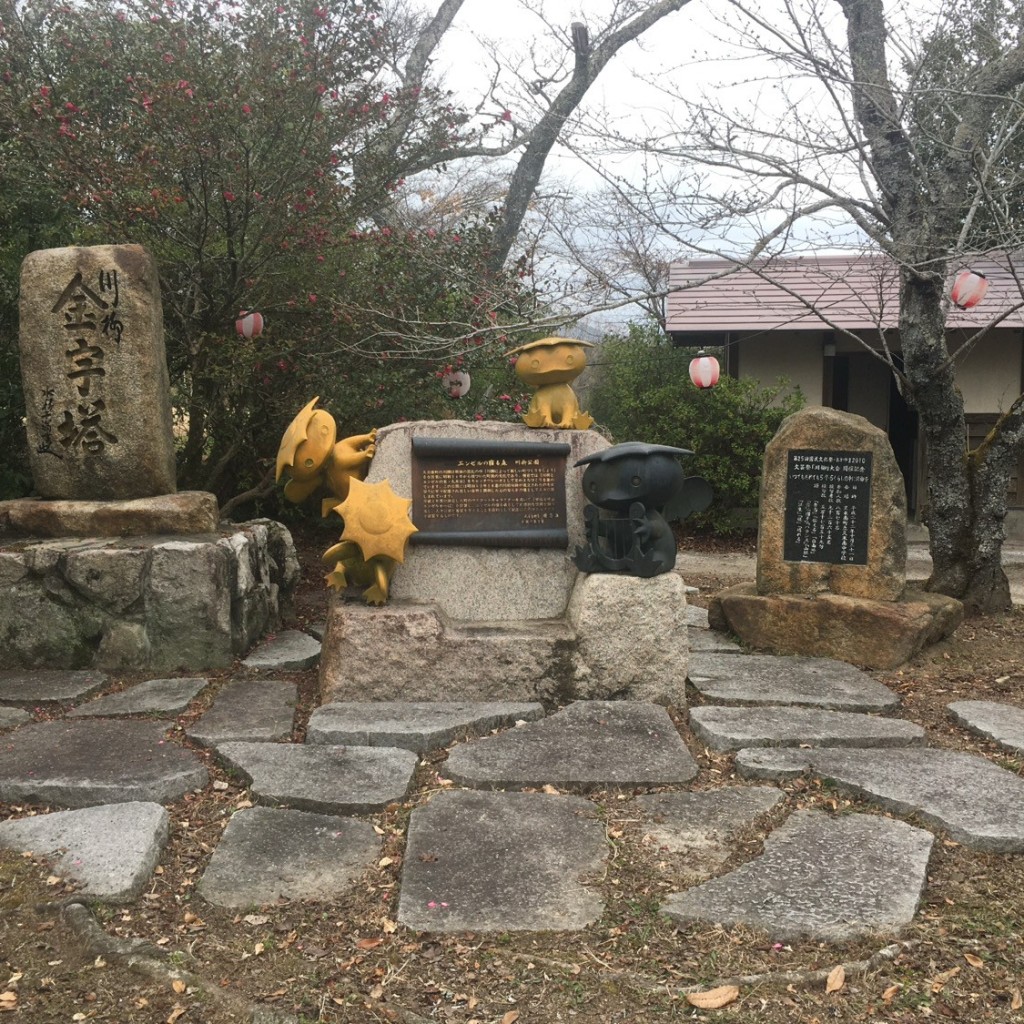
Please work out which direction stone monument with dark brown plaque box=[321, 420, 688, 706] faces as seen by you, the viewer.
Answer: facing the viewer

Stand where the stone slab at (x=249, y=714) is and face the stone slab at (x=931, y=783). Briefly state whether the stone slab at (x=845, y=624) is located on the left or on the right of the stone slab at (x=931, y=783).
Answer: left

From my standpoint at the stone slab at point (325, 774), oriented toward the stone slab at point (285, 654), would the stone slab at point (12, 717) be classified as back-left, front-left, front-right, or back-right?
front-left

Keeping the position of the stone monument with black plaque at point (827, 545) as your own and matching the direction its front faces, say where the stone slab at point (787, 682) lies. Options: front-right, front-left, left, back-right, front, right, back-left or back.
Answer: front

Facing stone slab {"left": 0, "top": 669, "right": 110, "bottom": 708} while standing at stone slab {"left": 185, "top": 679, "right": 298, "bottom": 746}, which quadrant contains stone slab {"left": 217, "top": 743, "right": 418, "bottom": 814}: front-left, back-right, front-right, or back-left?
back-left

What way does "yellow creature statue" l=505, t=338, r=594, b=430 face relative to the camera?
toward the camera

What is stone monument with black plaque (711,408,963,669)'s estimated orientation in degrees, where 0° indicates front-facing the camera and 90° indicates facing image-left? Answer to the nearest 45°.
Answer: approximately 0°

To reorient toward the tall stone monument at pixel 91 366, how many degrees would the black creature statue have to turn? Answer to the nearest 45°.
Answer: approximately 45° to its right

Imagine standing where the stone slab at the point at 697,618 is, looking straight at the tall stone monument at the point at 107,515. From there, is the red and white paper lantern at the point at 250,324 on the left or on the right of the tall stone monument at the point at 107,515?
right

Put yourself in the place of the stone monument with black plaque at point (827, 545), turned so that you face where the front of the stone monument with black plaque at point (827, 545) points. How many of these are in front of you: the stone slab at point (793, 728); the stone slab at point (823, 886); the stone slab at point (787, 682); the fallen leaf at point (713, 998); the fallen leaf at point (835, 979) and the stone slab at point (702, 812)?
6

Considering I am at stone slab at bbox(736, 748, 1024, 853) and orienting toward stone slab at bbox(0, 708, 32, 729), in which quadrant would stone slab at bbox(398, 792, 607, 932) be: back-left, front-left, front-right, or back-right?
front-left

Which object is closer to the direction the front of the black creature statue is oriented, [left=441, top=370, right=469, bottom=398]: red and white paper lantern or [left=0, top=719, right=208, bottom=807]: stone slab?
the stone slab
